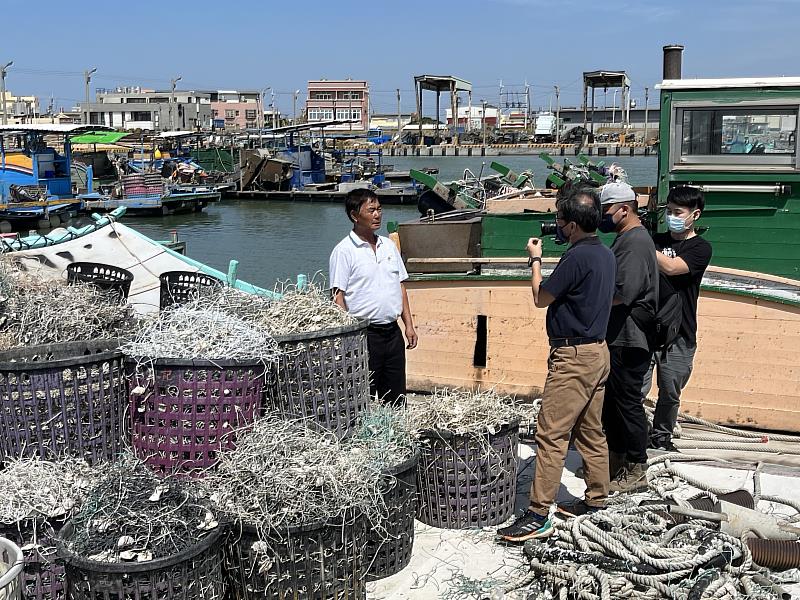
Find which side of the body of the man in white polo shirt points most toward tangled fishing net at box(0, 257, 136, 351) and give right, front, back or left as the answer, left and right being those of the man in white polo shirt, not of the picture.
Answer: right

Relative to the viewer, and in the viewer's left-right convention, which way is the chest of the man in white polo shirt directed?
facing the viewer and to the right of the viewer

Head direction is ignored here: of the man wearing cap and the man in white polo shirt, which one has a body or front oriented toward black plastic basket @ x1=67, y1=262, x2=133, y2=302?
the man wearing cap

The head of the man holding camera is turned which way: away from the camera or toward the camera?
away from the camera

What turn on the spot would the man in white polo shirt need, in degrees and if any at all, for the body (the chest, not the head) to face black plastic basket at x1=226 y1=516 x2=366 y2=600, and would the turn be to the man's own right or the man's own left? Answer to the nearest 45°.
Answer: approximately 45° to the man's own right

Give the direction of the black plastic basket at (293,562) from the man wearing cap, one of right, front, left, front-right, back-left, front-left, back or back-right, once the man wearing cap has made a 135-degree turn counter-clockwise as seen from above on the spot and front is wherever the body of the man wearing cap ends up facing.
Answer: right

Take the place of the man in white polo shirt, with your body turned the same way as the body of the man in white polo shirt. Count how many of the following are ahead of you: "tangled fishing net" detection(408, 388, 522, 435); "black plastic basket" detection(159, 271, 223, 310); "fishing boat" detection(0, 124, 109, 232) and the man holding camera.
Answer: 2

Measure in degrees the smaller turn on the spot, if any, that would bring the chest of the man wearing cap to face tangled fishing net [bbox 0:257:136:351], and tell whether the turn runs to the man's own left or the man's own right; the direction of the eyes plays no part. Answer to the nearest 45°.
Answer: approximately 45° to the man's own left

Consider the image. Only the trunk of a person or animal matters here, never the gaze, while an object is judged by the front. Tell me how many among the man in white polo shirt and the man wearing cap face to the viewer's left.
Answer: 1

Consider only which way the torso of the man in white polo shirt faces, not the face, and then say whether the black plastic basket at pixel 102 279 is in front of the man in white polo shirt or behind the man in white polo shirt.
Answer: behind

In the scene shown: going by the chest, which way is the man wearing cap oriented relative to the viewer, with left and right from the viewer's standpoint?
facing to the left of the viewer

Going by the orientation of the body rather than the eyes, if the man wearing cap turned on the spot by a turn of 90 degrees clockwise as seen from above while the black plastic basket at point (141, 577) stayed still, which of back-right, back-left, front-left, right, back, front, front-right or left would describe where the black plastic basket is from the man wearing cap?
back-left

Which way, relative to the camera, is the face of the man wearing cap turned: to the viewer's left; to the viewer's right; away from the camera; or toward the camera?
to the viewer's left

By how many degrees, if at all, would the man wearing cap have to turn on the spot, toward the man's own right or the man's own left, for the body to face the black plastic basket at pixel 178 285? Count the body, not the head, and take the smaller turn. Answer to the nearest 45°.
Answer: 0° — they already face it

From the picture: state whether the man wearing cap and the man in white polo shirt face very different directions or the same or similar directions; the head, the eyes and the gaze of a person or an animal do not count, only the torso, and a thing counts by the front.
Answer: very different directions
